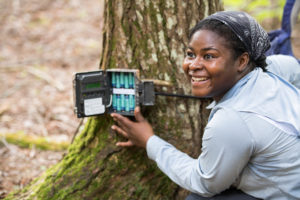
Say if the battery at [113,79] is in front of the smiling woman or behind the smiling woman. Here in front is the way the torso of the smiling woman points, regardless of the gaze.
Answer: in front

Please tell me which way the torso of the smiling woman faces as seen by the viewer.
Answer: to the viewer's left

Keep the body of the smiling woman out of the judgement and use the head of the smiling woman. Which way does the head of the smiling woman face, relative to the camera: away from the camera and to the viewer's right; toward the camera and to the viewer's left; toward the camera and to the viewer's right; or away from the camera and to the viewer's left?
toward the camera and to the viewer's left

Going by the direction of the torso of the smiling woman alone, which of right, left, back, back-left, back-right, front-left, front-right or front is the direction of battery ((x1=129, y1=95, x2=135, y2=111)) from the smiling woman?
front-right

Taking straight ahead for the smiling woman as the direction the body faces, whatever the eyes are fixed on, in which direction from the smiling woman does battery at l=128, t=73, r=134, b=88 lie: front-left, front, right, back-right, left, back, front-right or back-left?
front-right
